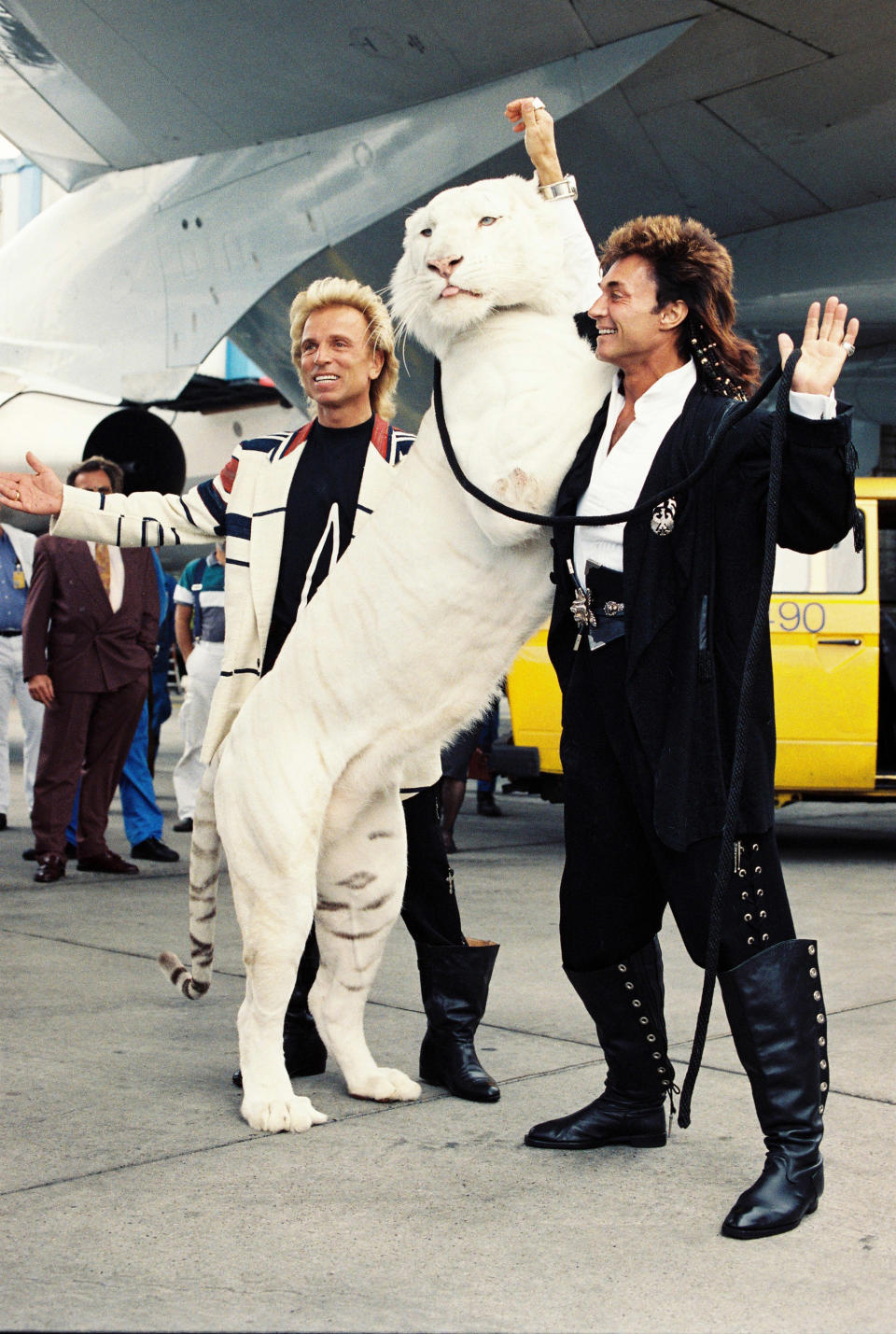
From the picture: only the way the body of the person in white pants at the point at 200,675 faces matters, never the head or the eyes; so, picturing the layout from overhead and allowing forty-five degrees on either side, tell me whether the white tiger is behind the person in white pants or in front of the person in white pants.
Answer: in front

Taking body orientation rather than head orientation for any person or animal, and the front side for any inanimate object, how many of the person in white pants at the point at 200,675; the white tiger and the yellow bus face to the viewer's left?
1

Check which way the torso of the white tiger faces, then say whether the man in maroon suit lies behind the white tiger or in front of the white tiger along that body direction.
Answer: behind

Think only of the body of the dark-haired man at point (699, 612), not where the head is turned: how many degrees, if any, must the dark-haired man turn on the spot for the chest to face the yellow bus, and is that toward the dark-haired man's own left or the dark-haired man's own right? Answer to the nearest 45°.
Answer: approximately 135° to the dark-haired man's own right

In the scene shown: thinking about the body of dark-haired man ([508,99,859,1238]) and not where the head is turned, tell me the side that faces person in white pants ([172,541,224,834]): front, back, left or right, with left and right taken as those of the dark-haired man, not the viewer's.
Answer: right

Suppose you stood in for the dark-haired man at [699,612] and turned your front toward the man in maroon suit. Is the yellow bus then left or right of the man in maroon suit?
right

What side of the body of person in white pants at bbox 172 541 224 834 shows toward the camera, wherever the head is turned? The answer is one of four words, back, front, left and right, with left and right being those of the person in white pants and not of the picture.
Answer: front

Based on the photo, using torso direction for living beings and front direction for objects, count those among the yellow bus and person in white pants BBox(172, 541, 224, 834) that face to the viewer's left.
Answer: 1

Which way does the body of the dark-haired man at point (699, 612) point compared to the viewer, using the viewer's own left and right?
facing the viewer and to the left of the viewer
